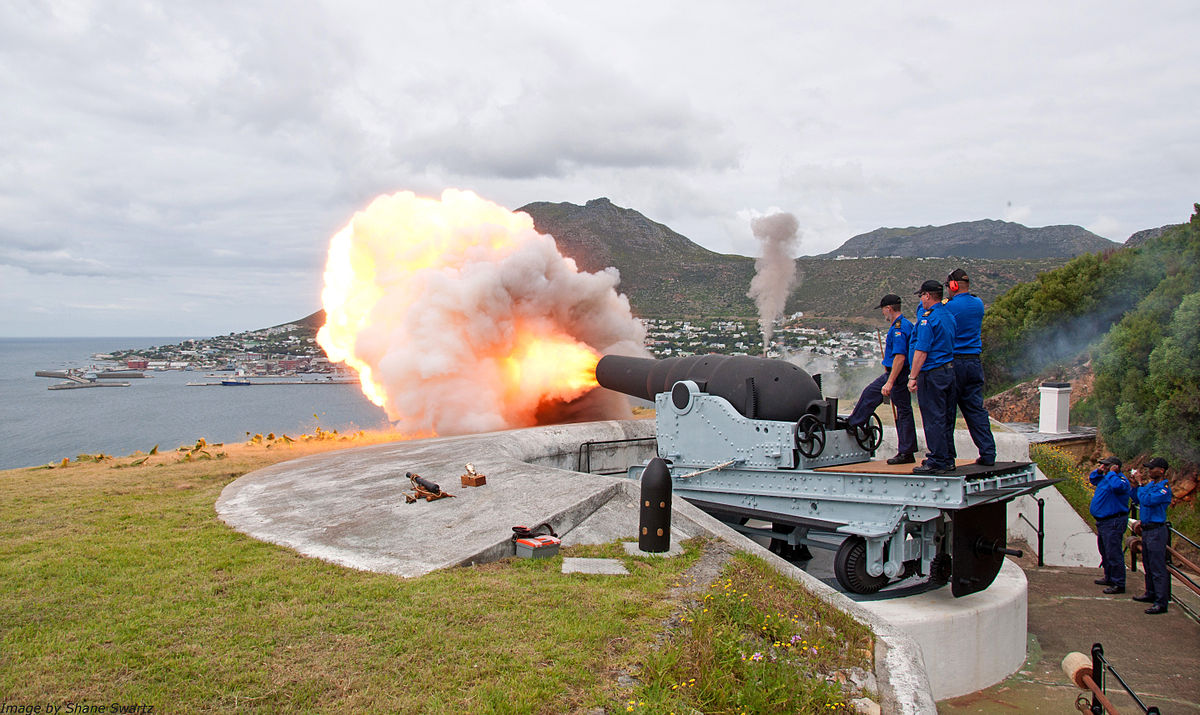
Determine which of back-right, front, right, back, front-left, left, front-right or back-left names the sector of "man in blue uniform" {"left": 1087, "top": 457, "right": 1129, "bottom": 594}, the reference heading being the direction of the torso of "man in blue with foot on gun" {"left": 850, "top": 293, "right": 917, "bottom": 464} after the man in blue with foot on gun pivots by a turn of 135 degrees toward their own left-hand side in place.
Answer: left

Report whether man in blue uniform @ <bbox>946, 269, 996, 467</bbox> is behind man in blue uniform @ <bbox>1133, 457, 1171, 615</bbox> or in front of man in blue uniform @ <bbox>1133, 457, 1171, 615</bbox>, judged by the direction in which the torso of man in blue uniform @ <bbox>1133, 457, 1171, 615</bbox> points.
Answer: in front

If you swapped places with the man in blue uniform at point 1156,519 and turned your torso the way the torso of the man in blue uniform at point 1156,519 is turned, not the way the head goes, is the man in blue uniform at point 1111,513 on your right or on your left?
on your right

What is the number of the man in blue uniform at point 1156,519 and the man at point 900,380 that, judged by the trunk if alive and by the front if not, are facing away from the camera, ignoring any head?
0

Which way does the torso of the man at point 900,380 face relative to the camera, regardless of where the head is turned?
to the viewer's left

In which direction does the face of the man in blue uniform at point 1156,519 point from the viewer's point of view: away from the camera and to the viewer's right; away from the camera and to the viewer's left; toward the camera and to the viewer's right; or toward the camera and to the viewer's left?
toward the camera and to the viewer's left

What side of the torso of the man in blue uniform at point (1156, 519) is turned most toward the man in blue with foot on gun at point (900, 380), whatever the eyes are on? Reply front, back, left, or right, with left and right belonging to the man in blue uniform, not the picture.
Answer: front

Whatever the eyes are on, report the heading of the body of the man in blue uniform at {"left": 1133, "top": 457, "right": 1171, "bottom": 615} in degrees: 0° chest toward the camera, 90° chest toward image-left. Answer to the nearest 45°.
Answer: approximately 45°

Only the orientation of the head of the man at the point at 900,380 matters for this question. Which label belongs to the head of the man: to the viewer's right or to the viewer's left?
to the viewer's left

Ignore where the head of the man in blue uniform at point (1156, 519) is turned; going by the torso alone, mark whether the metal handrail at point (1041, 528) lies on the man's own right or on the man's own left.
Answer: on the man's own right
